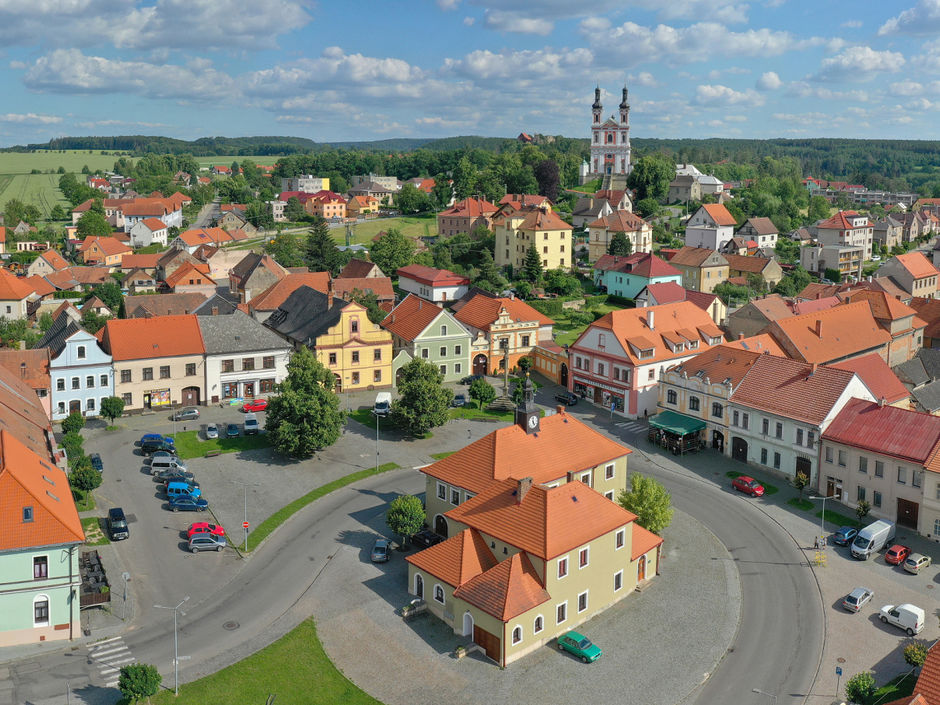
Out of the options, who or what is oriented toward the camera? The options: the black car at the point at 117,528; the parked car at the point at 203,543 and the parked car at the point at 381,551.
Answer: the black car

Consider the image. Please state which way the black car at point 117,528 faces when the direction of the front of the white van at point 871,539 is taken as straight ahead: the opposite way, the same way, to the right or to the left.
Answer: to the left

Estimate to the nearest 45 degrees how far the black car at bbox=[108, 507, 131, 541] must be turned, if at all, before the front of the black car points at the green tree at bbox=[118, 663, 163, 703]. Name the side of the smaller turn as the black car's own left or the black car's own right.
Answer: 0° — it already faces it

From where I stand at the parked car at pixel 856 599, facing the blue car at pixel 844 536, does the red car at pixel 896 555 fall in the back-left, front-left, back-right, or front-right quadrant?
front-right

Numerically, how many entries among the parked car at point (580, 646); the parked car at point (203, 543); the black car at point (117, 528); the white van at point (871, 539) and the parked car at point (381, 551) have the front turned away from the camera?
1

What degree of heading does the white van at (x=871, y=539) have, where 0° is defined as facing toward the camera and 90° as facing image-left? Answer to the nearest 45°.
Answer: approximately 45°

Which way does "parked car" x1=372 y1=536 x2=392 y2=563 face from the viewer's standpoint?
away from the camera

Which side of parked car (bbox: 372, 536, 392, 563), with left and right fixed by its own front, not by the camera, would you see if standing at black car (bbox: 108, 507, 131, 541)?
left

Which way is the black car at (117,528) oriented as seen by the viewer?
toward the camera

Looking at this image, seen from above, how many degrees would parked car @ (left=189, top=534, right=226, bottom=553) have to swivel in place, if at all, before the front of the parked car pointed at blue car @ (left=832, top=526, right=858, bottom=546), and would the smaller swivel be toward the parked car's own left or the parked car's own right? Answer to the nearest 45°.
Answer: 0° — it already faces it

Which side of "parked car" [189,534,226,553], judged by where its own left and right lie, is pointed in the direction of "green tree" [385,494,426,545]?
front

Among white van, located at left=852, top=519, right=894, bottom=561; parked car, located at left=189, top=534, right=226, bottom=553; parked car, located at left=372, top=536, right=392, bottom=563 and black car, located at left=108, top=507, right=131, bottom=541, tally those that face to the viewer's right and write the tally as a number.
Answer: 1

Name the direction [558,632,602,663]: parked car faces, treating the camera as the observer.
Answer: facing the viewer and to the right of the viewer

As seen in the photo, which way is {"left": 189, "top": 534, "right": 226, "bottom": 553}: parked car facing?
to the viewer's right

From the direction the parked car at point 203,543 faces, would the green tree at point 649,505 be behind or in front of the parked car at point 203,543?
in front

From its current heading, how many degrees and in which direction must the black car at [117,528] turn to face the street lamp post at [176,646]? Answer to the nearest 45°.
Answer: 0° — it already faces it

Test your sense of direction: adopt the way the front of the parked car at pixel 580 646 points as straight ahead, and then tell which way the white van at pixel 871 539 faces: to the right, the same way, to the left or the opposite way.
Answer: to the right
